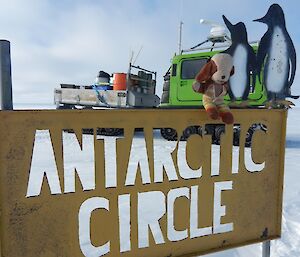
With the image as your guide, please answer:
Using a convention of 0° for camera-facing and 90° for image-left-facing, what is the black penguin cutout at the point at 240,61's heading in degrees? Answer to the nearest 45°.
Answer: approximately 45°

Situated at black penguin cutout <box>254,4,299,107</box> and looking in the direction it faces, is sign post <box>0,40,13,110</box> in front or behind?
in front

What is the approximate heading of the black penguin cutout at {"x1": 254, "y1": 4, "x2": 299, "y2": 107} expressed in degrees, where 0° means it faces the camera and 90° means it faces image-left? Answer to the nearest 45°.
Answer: approximately 45°
